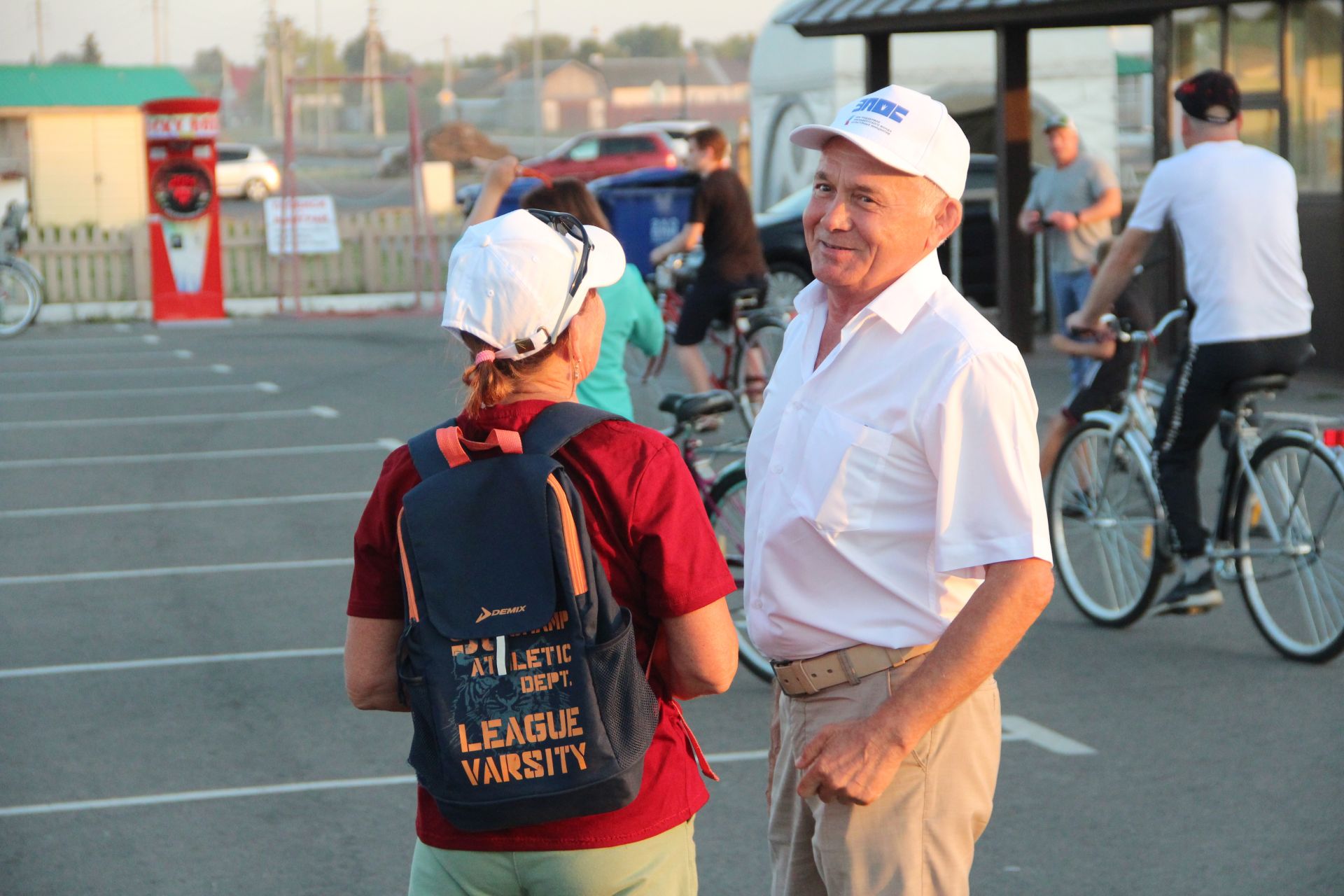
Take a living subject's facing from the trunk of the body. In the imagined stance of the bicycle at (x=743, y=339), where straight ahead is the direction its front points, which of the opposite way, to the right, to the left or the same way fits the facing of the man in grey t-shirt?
to the left

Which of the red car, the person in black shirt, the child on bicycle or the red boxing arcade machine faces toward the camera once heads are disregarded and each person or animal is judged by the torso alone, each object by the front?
the red boxing arcade machine

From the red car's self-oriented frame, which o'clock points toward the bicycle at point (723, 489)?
The bicycle is roughly at 9 o'clock from the red car.

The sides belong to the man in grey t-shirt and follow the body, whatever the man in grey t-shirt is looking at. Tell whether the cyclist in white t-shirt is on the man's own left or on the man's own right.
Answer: on the man's own left

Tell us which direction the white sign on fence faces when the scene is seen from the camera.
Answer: facing the viewer

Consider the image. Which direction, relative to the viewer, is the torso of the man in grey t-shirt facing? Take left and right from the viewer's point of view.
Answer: facing the viewer and to the left of the viewer

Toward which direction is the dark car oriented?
to the viewer's left

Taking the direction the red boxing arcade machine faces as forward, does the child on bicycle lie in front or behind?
in front

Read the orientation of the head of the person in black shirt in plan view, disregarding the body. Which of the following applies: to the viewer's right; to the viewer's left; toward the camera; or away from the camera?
to the viewer's left

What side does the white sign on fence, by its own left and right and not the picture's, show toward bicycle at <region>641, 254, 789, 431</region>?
front

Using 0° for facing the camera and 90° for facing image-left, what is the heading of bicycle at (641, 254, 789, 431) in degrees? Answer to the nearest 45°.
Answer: approximately 135°

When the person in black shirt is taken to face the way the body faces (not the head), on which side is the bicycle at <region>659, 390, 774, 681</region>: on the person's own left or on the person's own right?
on the person's own left
